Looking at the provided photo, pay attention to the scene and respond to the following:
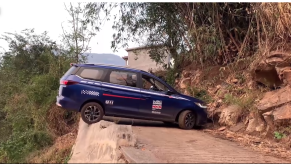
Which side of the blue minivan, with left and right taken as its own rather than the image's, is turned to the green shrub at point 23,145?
back

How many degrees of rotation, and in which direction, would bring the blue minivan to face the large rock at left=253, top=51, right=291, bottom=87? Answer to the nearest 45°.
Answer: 0° — it already faces it

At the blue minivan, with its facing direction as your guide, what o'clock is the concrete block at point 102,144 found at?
The concrete block is roughly at 3 o'clock from the blue minivan.

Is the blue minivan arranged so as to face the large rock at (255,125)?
yes

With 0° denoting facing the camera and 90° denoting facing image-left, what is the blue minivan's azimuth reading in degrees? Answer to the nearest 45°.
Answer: approximately 270°

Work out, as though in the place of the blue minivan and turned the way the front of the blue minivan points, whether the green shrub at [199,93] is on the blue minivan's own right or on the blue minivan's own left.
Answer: on the blue minivan's own left
